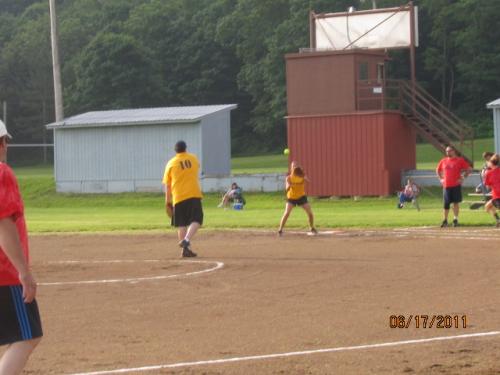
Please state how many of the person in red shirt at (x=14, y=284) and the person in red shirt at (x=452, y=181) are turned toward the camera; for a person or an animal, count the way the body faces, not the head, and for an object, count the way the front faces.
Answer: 1

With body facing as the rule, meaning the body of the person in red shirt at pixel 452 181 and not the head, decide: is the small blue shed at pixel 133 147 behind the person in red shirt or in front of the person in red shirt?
behind

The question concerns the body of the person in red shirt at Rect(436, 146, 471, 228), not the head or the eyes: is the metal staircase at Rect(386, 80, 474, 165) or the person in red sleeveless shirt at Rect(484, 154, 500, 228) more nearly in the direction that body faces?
the person in red sleeveless shirt

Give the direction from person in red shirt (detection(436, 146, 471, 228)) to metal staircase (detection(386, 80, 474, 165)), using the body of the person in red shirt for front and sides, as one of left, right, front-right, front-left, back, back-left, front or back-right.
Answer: back

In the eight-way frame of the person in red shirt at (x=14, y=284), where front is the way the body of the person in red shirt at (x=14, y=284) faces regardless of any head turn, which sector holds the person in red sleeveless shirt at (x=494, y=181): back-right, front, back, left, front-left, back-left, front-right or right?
front-left

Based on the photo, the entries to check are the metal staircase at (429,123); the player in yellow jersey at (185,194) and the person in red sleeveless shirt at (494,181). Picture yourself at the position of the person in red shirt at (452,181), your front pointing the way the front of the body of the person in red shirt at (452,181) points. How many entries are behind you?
1

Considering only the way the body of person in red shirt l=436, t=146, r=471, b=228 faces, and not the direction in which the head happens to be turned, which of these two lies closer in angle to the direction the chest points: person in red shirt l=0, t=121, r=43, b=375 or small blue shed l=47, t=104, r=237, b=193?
the person in red shirt l=0, t=121, r=43, b=375

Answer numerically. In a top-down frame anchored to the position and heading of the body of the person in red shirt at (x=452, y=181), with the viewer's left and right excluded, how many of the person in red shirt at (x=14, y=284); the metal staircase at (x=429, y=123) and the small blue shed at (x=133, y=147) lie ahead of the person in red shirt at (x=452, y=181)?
1

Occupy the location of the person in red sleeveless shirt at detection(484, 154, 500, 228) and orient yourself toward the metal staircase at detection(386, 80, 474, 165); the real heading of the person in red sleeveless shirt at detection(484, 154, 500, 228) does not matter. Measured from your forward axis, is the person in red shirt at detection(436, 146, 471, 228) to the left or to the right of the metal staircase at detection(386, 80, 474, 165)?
left

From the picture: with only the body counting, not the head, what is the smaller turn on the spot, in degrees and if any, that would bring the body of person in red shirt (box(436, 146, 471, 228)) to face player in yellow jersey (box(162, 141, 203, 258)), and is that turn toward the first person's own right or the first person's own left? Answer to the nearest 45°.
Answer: approximately 45° to the first person's own right
